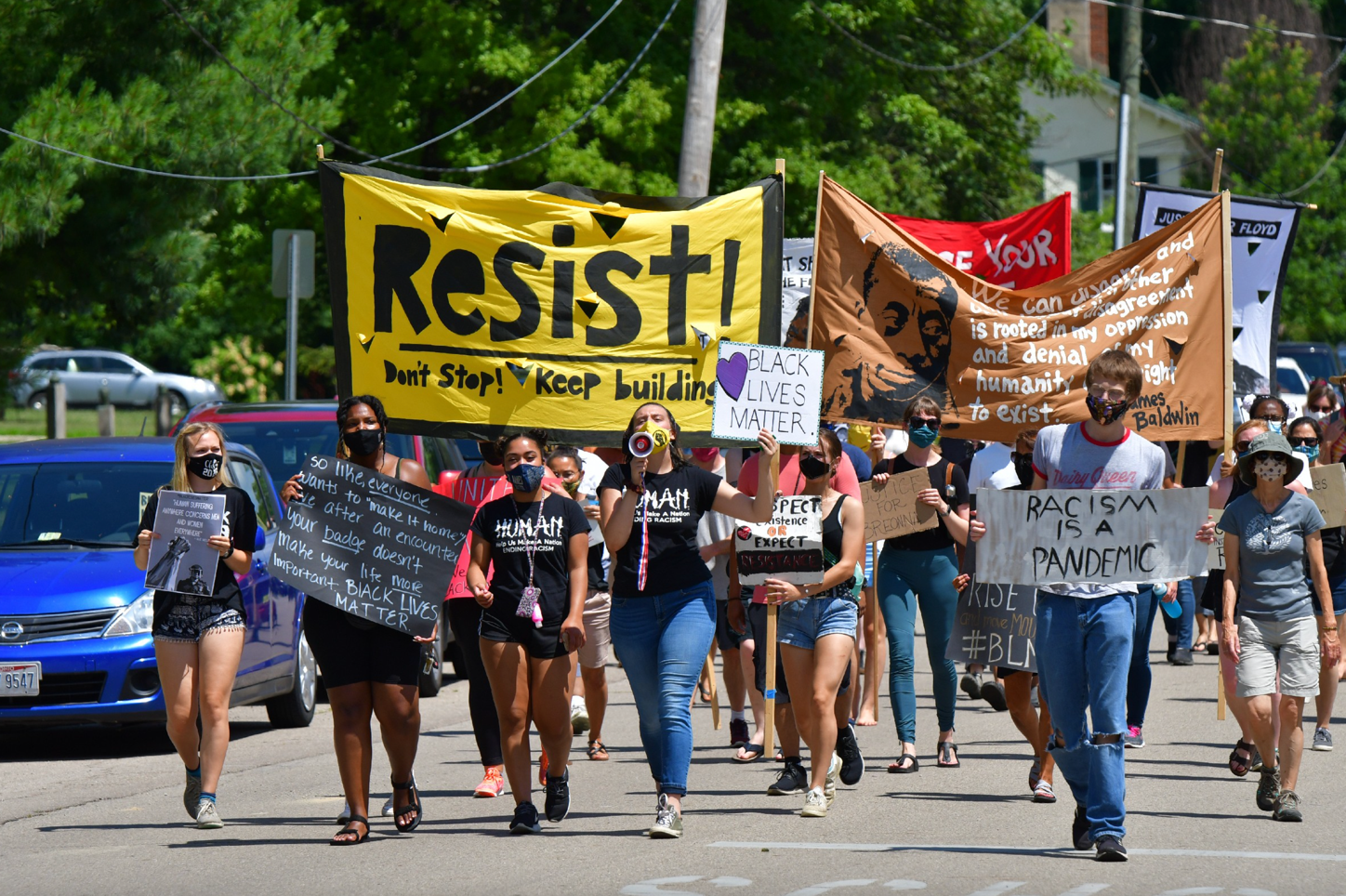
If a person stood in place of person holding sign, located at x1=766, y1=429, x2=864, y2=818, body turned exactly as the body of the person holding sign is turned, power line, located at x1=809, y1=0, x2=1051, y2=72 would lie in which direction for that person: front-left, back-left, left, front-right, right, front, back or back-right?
back-right

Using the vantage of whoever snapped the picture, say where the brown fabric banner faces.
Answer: facing the viewer

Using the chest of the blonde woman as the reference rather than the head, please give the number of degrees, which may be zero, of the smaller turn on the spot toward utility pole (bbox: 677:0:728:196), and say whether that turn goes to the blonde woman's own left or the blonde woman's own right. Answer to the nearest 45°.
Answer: approximately 135° to the blonde woman's own left

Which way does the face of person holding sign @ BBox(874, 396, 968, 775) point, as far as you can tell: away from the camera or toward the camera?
toward the camera

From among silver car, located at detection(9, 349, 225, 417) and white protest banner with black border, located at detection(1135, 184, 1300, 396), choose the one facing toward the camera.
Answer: the white protest banner with black border

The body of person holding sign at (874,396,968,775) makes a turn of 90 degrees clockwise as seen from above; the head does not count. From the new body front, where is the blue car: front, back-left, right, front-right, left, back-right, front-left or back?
front

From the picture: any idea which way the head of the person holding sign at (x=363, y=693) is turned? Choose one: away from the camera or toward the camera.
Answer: toward the camera

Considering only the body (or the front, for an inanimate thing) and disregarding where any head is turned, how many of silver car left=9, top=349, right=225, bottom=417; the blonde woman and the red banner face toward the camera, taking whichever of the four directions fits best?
2

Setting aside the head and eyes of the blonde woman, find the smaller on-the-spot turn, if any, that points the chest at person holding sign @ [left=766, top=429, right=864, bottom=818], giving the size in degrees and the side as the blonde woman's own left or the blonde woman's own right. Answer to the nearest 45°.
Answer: approximately 90° to the blonde woman's own left

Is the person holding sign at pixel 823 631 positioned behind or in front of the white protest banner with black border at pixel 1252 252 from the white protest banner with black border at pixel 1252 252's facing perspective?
in front

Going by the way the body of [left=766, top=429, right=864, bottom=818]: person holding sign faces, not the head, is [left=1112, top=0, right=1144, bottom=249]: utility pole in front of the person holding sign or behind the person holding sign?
behind

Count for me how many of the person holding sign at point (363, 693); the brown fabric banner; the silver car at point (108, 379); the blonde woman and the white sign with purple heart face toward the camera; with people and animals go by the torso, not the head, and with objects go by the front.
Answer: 4
